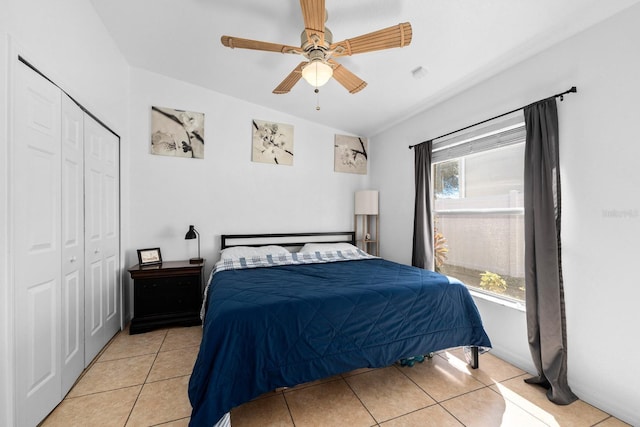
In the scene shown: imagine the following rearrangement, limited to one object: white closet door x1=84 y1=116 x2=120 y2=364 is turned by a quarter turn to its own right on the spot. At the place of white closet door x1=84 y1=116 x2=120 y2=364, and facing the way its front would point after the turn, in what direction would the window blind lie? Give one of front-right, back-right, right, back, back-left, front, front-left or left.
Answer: left

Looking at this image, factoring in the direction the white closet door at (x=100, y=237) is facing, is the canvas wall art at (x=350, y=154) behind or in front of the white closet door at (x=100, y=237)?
in front

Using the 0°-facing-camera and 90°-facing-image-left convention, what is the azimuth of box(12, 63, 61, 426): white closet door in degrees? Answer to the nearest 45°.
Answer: approximately 315°

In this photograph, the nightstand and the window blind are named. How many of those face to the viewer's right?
0

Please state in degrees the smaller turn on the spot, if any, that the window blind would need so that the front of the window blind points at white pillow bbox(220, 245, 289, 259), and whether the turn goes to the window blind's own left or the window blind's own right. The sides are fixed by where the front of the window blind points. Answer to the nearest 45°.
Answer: approximately 45° to the window blind's own right

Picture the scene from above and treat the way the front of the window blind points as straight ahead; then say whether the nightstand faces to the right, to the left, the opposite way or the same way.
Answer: to the left

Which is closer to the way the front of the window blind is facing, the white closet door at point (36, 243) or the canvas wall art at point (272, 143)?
the white closet door

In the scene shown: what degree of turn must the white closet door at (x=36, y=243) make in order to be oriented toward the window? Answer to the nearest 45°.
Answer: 0° — it already faces it

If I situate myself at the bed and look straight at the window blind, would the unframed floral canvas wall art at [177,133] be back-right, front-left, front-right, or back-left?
back-left

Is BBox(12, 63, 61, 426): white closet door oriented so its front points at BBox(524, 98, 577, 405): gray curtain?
yes

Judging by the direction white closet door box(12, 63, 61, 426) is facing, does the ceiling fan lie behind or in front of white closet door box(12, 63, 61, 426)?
in front

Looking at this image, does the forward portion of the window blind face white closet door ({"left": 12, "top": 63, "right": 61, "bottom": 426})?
yes

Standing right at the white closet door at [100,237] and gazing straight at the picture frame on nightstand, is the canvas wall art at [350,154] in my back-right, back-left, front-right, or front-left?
front-right

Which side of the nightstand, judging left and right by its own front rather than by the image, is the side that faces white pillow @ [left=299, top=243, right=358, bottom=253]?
left

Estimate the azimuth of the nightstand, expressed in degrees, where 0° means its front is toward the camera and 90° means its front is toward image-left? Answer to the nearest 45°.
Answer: approximately 0°

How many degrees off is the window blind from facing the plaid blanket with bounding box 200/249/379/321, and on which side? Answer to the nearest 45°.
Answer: approximately 45° to its right

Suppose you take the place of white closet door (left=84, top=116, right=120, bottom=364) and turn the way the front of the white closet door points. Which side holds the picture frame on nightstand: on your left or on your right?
on your left

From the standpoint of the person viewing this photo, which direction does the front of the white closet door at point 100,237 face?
facing the viewer and to the right of the viewer
